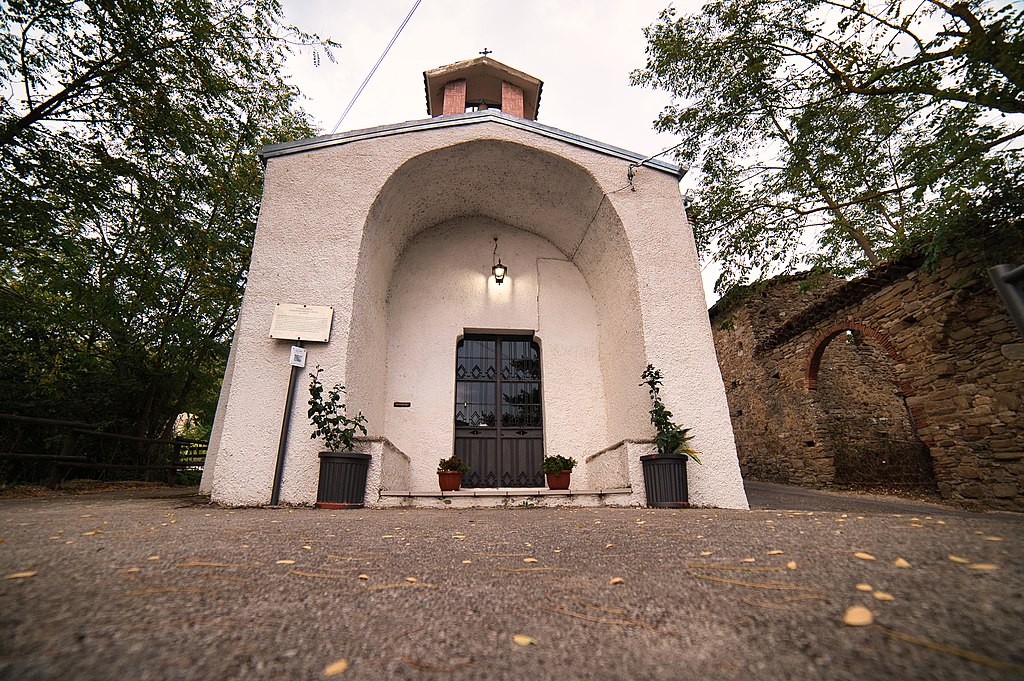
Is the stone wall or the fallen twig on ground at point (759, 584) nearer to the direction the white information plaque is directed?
the fallen twig on ground

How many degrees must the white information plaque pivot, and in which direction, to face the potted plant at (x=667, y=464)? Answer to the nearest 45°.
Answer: approximately 45° to its left

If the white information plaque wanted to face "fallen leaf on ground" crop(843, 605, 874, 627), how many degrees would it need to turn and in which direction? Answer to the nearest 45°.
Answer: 0° — it already faces it

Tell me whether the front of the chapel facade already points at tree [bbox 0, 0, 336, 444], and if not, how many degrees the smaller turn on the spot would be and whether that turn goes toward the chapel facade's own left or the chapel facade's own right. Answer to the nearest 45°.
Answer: approximately 90° to the chapel facade's own right

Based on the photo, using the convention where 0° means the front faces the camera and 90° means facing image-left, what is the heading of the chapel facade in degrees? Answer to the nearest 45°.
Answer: approximately 0°

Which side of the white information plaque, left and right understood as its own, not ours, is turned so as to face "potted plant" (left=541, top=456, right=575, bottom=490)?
left

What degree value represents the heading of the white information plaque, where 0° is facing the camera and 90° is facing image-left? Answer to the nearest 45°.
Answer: approximately 0°

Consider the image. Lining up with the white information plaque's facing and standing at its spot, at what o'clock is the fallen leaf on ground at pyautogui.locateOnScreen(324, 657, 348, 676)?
The fallen leaf on ground is roughly at 12 o'clock from the white information plaque.
